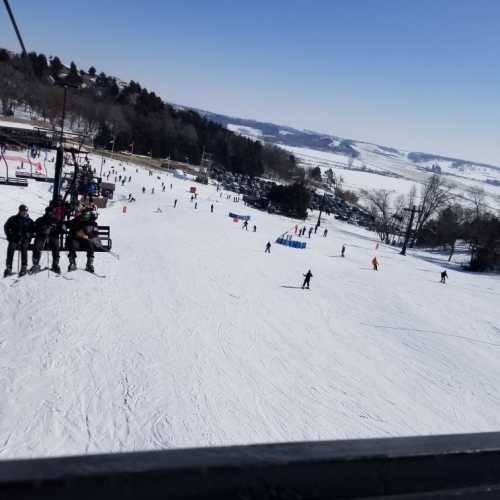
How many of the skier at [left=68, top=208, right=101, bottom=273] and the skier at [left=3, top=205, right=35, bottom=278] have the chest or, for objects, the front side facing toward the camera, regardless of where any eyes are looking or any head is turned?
2

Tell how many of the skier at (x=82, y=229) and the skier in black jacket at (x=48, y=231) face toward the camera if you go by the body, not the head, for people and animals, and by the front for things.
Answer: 2

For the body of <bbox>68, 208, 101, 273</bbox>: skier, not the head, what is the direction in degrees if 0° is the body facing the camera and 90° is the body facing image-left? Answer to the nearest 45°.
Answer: approximately 0°

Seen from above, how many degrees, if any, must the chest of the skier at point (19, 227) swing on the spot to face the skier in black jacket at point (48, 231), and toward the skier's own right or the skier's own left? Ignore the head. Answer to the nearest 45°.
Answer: approximately 135° to the skier's own left

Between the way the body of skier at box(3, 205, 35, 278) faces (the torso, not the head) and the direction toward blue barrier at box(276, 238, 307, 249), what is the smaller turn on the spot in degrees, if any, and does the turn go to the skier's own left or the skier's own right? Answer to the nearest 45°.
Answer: approximately 135° to the skier's own left

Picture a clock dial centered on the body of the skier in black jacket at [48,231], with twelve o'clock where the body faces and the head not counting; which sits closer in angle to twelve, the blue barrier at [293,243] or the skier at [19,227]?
the skier

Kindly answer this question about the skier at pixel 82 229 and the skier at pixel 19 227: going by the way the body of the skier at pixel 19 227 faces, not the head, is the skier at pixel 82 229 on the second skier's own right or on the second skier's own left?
on the second skier's own left

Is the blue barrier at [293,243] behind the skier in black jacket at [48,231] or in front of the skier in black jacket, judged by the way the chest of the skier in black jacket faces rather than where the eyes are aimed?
behind

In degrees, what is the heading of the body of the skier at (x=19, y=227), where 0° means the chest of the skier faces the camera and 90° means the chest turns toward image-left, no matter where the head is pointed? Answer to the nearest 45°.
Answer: approximately 0°

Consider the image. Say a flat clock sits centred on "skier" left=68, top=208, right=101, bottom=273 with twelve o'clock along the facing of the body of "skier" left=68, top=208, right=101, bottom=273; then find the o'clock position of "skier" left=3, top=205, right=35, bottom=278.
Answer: "skier" left=3, top=205, right=35, bottom=278 is roughly at 2 o'clock from "skier" left=68, top=208, right=101, bottom=273.

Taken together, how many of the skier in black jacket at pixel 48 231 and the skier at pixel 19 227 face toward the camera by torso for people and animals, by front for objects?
2

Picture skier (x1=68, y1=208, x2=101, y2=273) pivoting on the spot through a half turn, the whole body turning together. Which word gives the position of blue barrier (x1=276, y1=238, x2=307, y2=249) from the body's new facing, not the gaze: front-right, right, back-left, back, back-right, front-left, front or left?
front-right
